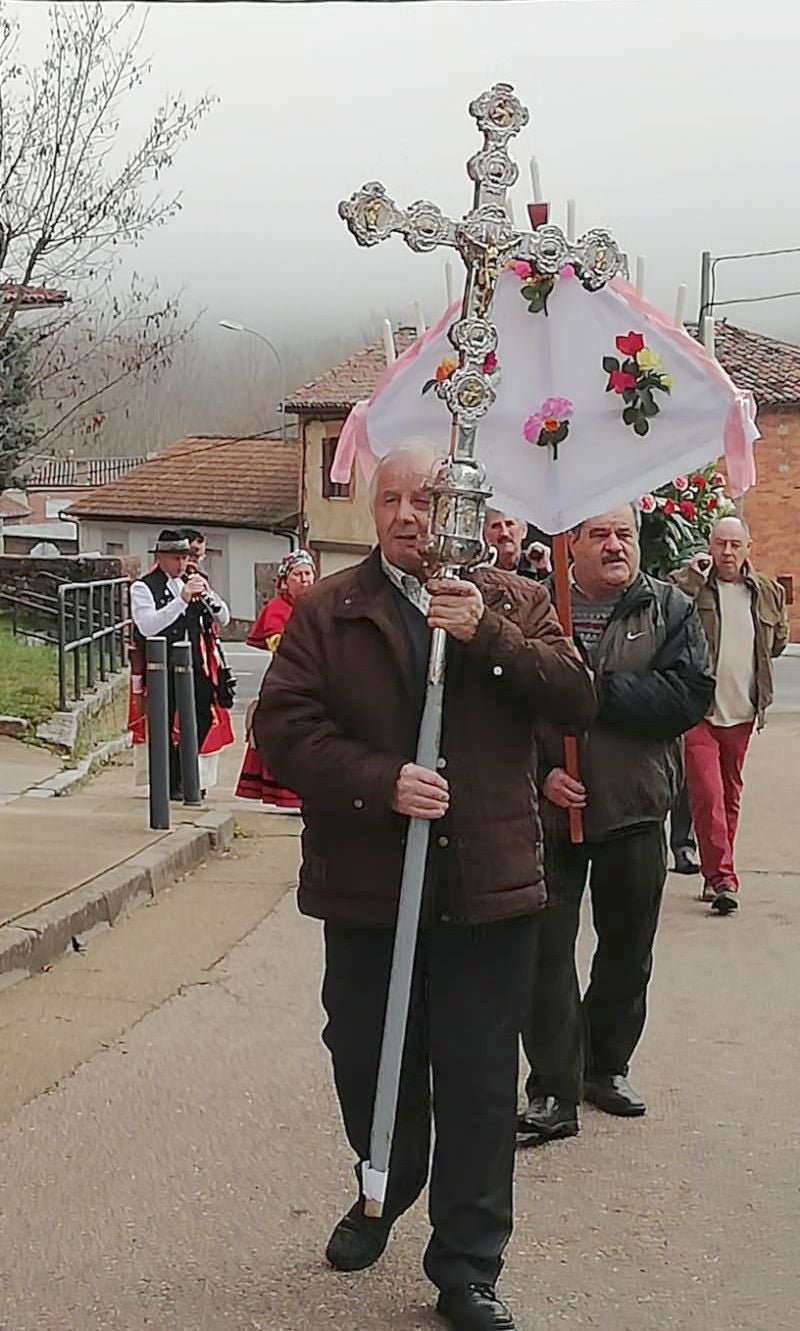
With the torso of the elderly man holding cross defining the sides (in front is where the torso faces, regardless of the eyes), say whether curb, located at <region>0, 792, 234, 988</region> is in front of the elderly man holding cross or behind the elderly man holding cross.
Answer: behind

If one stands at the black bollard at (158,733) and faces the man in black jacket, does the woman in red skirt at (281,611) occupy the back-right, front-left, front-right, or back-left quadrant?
back-left

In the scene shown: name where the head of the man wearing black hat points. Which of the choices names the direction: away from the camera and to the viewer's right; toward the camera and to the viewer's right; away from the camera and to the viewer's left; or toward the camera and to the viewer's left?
toward the camera and to the viewer's right

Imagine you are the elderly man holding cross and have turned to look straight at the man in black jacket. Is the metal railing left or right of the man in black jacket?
left

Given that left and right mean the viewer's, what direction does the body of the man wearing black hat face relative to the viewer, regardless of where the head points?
facing the viewer and to the right of the viewer

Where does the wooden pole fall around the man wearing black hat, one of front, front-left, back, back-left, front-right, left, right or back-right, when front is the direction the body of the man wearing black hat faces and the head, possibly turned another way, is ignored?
front-right

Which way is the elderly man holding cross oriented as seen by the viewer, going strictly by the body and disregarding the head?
toward the camera

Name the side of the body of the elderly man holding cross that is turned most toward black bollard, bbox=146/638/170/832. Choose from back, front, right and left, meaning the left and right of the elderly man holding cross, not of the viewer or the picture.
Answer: back

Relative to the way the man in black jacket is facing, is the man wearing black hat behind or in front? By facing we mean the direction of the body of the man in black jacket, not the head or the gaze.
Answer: behind

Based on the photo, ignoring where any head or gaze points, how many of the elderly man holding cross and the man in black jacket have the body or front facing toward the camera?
2
